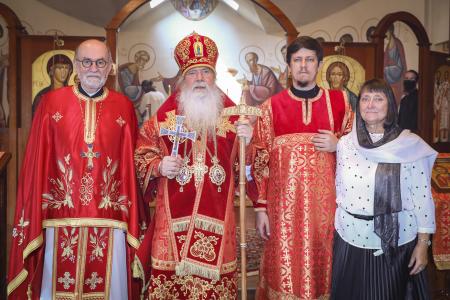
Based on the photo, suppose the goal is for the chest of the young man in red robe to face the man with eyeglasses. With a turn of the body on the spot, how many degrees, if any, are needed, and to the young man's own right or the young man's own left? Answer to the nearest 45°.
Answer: approximately 90° to the young man's own right

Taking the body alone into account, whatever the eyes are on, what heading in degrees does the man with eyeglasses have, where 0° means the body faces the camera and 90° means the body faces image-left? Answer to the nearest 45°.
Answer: approximately 0°

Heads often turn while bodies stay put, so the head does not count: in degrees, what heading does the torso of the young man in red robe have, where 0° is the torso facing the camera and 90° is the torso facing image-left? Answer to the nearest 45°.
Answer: approximately 0°

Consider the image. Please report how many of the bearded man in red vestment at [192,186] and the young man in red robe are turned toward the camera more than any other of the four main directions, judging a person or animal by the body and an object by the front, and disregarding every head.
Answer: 2

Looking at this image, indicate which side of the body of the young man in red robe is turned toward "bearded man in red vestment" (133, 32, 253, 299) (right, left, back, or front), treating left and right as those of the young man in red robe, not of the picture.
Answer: right

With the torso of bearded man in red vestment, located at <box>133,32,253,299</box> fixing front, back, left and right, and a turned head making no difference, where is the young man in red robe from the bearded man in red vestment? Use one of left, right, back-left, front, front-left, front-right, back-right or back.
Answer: left

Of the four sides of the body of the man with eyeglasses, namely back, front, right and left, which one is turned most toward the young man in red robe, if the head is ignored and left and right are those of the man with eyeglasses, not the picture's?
left
